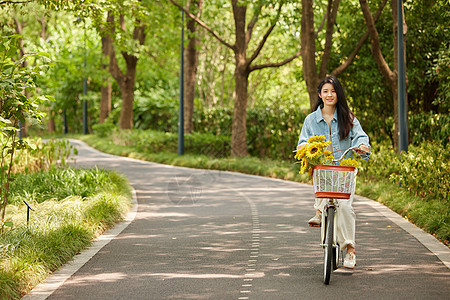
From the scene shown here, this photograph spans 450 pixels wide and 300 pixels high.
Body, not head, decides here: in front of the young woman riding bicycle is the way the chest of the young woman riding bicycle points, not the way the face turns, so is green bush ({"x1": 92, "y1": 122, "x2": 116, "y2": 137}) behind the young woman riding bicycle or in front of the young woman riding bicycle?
behind

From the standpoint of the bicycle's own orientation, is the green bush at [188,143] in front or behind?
behind

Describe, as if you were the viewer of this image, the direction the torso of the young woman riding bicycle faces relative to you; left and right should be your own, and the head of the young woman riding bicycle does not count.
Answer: facing the viewer

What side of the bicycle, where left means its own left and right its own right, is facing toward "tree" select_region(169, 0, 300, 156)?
back

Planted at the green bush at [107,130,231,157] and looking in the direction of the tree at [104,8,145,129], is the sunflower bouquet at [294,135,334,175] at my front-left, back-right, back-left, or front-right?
back-left

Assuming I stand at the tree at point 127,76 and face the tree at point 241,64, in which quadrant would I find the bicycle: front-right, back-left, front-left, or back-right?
front-right

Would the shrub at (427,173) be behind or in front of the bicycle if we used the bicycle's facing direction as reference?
behind

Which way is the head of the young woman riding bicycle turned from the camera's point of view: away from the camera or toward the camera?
toward the camera

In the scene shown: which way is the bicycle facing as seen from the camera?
toward the camera

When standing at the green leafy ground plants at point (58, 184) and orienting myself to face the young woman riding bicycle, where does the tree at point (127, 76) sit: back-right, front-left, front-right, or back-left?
back-left

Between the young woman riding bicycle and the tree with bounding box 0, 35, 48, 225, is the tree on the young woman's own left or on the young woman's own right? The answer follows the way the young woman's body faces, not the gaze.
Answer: on the young woman's own right
